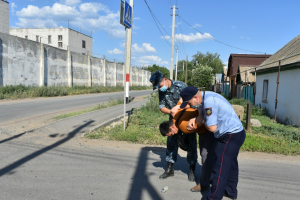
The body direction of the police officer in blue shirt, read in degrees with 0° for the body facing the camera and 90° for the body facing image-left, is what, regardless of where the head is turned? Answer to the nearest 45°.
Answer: approximately 90°

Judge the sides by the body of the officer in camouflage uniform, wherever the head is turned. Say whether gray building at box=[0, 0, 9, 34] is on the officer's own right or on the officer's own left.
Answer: on the officer's own right

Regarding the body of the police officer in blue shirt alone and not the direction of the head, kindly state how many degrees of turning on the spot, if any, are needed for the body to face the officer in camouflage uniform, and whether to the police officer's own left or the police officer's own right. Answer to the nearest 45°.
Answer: approximately 45° to the police officer's own right

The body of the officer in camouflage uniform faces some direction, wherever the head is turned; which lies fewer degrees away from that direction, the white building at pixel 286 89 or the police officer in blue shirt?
the police officer in blue shirt

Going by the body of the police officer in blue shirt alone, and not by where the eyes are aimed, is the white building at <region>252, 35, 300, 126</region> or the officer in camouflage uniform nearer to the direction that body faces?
the officer in camouflage uniform
